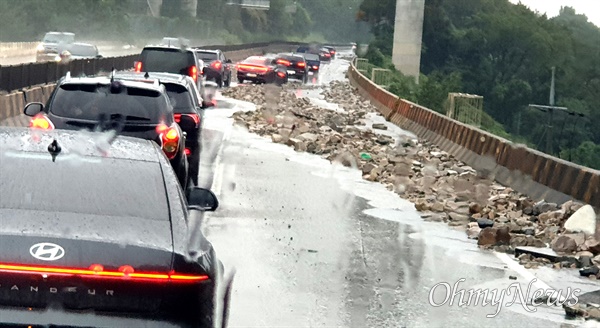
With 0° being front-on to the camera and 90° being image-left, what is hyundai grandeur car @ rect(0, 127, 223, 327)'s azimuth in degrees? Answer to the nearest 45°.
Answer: approximately 180°

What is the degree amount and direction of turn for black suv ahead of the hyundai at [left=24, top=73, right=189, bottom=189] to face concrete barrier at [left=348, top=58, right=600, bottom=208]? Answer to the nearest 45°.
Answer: approximately 45° to its right

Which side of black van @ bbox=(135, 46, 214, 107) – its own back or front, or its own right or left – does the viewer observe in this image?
back

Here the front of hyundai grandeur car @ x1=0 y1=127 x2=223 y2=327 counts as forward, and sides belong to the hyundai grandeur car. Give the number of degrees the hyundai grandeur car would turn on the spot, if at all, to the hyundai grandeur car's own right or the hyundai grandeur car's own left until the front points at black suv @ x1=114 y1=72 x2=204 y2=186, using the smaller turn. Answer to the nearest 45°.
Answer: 0° — it already faces it

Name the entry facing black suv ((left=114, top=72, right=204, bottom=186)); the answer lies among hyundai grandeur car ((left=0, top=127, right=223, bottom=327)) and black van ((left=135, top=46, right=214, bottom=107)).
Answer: the hyundai grandeur car

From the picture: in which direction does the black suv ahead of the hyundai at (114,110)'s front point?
away from the camera

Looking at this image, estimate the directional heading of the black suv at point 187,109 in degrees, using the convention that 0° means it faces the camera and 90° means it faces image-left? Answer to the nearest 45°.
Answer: approximately 180°

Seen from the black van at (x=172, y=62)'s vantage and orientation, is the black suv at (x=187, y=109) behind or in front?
behind
